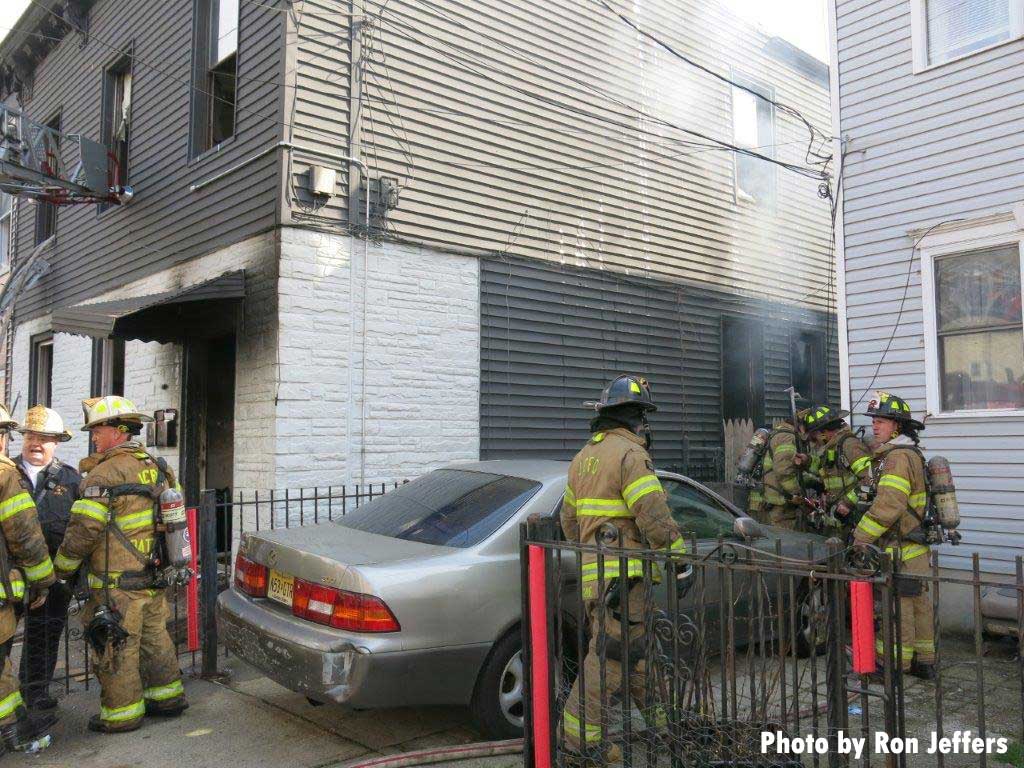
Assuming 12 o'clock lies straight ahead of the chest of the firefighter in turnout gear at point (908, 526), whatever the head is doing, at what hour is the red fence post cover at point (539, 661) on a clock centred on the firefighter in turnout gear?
The red fence post cover is roughly at 10 o'clock from the firefighter in turnout gear.

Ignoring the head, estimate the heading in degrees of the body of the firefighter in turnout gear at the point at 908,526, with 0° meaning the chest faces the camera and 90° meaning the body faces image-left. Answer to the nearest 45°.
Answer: approximately 90°

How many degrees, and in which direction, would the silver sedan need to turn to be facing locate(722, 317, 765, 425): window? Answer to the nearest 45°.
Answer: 0° — it already faces it

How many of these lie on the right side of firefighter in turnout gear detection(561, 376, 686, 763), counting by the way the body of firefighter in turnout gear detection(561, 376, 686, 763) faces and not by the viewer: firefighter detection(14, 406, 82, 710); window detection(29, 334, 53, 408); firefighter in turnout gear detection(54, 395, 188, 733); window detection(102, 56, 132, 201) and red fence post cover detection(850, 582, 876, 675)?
1

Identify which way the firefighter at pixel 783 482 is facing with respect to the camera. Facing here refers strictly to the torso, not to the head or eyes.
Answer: to the viewer's right

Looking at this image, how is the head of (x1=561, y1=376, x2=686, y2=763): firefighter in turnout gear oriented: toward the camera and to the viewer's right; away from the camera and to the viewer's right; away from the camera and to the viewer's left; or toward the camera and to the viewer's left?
away from the camera and to the viewer's right

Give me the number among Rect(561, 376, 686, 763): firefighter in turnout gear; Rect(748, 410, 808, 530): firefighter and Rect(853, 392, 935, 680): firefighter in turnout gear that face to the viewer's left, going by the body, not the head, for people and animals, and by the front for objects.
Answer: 1

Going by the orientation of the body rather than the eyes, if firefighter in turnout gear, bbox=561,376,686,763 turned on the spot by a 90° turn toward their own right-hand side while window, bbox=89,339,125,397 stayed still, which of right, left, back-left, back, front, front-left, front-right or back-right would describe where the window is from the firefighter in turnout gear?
back

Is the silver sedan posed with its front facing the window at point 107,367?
no

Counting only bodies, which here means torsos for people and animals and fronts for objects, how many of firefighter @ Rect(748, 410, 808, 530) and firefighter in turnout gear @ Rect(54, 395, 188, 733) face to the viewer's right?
1

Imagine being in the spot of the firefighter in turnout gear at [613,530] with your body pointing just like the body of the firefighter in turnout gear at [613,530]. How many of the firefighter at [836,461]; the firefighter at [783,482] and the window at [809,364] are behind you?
0
